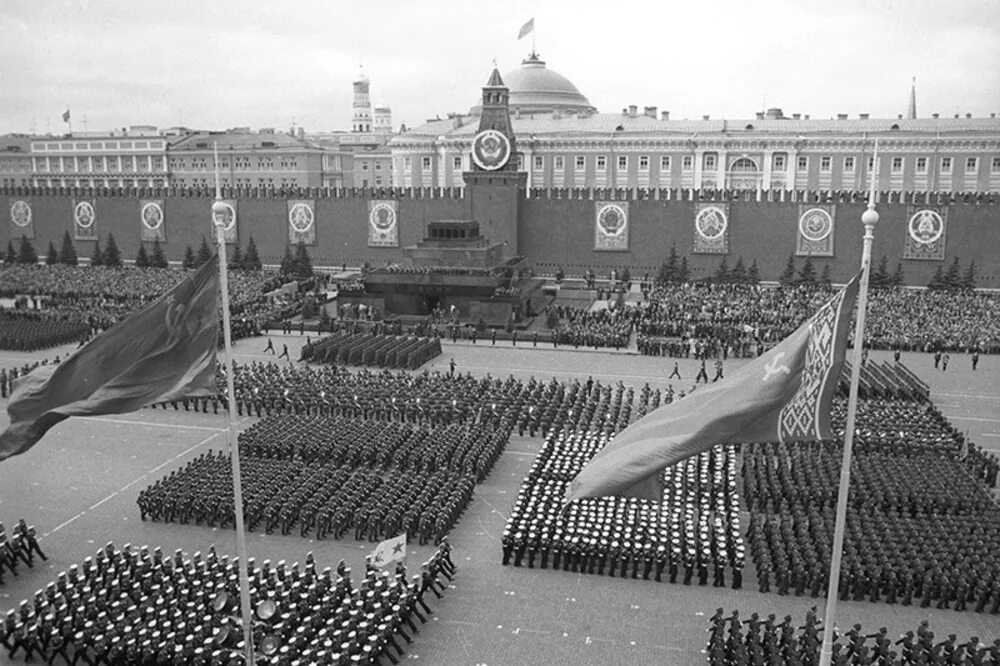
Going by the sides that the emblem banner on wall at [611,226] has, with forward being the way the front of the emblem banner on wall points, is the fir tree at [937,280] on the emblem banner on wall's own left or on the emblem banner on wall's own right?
on the emblem banner on wall's own left

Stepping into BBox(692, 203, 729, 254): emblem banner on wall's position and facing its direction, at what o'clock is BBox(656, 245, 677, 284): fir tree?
The fir tree is roughly at 2 o'clock from the emblem banner on wall.

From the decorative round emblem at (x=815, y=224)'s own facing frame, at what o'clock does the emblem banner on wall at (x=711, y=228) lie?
The emblem banner on wall is roughly at 3 o'clock from the decorative round emblem.

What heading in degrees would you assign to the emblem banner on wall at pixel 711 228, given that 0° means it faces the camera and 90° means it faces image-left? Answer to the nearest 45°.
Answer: approximately 0°

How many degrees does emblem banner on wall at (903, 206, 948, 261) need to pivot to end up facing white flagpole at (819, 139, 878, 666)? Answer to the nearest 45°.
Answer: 0° — it already faces it

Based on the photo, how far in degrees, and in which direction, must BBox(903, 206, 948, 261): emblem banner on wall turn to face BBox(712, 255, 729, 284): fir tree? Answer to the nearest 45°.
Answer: approximately 90° to its right

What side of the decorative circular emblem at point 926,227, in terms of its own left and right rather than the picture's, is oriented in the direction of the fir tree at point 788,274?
right

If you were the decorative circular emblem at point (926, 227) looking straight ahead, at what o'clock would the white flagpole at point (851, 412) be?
The white flagpole is roughly at 12 o'clock from the decorative circular emblem.
